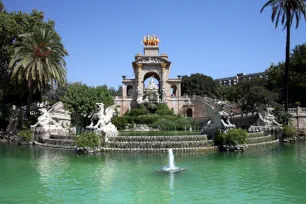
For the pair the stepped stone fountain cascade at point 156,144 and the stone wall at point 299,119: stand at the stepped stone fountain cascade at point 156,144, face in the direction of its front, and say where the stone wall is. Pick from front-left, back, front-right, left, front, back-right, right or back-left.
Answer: back-left

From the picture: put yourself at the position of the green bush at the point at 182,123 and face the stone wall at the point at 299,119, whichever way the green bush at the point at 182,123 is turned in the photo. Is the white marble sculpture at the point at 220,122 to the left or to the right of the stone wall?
right

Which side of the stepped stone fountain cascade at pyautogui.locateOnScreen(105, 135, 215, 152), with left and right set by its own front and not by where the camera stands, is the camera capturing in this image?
front

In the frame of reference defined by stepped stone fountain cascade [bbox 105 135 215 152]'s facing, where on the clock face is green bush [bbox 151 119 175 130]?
The green bush is roughly at 6 o'clock from the stepped stone fountain cascade.

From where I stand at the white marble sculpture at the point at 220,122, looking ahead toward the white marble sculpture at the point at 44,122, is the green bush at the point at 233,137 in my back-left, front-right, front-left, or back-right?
back-left

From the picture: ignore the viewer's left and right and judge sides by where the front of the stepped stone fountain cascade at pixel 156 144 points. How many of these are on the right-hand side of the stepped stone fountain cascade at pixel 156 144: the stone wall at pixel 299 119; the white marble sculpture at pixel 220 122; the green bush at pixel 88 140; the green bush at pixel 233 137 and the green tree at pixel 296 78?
1

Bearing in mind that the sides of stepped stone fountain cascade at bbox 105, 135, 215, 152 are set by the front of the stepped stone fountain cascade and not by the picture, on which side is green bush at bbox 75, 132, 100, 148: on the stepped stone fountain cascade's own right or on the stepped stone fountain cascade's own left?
on the stepped stone fountain cascade's own right

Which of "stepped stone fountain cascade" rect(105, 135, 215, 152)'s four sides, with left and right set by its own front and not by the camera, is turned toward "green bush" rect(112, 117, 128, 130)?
back

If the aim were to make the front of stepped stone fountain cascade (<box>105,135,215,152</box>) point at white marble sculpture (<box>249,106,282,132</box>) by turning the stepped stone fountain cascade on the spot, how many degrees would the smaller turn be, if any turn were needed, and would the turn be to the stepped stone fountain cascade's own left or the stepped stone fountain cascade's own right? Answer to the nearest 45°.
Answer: approximately 135° to the stepped stone fountain cascade's own left

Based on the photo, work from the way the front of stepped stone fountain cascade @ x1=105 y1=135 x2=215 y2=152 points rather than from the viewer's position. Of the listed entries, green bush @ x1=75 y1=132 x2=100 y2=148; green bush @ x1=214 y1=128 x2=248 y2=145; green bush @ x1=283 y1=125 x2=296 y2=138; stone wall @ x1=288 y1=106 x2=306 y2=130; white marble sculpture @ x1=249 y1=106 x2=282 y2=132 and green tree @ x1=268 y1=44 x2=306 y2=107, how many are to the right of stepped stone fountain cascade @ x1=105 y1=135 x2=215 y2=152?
1

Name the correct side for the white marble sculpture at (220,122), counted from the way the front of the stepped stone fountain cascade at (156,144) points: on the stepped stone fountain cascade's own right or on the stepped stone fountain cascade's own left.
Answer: on the stepped stone fountain cascade's own left

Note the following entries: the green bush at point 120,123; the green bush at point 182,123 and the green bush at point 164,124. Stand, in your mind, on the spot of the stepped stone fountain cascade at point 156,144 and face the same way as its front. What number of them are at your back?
3

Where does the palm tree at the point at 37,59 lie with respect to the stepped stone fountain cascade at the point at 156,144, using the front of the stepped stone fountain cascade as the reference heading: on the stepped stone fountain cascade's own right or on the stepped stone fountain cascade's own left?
on the stepped stone fountain cascade's own right

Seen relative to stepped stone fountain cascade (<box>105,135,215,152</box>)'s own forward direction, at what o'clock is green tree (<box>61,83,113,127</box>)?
The green tree is roughly at 5 o'clock from the stepped stone fountain cascade.
